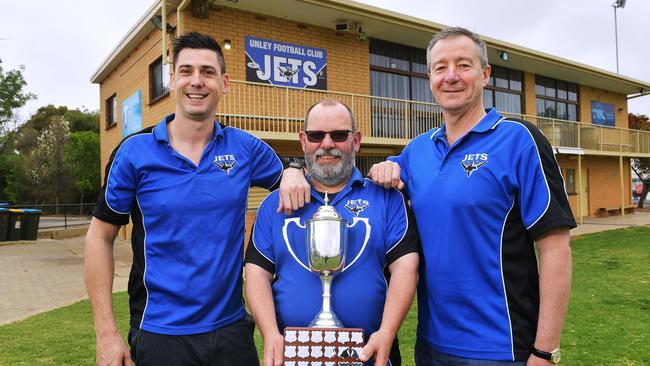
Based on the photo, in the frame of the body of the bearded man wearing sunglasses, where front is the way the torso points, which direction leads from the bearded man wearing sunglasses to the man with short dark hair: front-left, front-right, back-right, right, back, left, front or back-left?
right

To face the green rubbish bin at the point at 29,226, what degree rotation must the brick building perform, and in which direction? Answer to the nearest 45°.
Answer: approximately 135° to its right

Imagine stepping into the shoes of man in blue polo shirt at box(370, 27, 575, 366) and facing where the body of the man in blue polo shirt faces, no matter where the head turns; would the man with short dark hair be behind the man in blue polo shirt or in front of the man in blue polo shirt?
in front

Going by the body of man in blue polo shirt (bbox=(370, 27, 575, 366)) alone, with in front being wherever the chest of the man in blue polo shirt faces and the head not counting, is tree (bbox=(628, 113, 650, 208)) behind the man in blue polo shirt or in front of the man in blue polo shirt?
behind

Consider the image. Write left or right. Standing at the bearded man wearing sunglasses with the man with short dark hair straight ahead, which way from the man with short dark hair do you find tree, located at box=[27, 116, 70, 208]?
right

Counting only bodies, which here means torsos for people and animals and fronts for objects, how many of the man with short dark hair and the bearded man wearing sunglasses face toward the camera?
2

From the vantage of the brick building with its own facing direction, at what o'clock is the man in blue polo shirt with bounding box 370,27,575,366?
The man in blue polo shirt is roughly at 1 o'clock from the brick building.

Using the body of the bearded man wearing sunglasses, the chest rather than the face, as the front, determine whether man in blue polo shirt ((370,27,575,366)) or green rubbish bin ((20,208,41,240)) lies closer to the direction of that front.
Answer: the man in blue polo shirt

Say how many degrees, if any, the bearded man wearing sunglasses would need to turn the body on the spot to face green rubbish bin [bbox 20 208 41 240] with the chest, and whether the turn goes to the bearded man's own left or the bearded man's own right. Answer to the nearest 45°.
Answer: approximately 135° to the bearded man's own right
